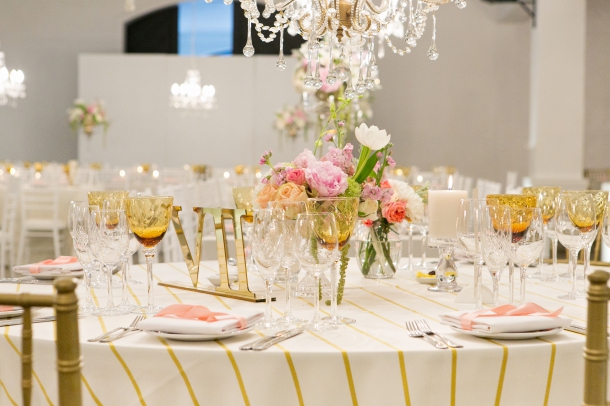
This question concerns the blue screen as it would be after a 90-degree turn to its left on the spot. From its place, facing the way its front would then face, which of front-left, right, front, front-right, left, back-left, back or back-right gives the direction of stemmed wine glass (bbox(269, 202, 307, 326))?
right

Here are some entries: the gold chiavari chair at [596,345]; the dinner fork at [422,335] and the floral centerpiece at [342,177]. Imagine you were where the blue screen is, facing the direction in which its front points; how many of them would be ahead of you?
3

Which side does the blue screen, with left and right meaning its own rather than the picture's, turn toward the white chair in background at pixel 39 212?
front

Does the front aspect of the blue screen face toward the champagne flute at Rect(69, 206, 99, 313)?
yes

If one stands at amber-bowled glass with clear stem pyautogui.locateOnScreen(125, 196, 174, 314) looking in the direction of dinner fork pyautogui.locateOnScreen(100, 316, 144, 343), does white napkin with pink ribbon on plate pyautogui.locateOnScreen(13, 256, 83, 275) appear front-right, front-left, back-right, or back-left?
back-right

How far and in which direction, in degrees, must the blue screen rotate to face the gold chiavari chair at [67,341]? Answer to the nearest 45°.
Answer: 0° — it already faces it

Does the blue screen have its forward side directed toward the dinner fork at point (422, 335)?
yes

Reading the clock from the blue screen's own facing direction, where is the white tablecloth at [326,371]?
The white tablecloth is roughly at 12 o'clock from the blue screen.

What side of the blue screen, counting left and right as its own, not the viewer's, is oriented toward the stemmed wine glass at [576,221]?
front

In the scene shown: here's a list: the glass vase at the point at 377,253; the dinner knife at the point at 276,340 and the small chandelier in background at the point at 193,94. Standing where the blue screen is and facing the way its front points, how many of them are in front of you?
3

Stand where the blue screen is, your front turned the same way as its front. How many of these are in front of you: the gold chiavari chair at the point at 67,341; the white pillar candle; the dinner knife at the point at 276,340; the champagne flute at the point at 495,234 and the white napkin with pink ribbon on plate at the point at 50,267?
5

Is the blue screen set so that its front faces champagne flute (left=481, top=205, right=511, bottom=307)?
yes

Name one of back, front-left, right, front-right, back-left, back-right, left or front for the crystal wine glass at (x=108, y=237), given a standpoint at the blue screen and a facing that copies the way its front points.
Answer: front

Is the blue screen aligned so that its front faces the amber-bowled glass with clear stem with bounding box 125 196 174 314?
yes

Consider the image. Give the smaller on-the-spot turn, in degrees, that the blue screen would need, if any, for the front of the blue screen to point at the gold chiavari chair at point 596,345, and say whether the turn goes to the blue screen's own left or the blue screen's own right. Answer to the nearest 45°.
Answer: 0° — it already faces it

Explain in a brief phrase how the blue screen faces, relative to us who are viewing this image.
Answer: facing the viewer

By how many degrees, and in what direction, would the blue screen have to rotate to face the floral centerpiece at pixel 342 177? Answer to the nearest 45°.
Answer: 0° — it already faces it
